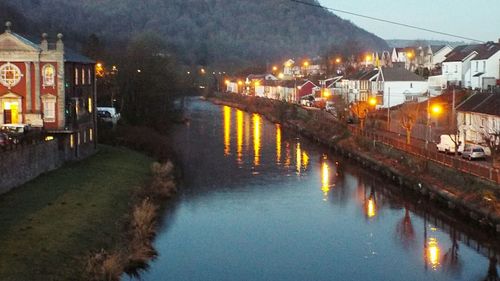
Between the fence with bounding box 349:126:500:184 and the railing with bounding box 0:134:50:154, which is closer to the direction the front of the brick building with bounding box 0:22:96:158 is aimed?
the railing

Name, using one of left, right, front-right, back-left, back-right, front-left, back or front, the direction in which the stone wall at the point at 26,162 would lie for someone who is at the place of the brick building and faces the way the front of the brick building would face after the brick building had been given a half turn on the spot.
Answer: back

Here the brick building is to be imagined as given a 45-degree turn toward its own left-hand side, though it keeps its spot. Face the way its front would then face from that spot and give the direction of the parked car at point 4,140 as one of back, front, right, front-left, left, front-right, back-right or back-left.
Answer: front-right

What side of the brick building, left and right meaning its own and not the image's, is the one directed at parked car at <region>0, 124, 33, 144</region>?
front

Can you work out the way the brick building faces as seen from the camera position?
facing the viewer

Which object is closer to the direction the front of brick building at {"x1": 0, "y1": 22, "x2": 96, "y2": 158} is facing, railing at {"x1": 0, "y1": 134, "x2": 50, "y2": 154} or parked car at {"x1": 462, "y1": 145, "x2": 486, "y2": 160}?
the railing

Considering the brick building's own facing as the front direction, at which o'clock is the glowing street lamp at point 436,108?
The glowing street lamp is roughly at 9 o'clock from the brick building.

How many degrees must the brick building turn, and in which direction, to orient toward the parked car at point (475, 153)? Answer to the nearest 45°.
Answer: approximately 90° to its left

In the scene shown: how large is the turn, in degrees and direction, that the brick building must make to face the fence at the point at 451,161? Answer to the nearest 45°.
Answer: approximately 45° to its left

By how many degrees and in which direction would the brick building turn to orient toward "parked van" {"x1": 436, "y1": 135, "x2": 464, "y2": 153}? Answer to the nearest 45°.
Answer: approximately 90° to its left
